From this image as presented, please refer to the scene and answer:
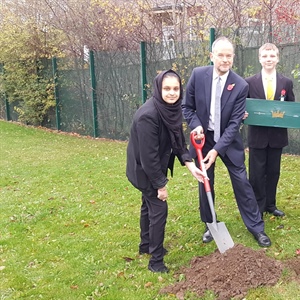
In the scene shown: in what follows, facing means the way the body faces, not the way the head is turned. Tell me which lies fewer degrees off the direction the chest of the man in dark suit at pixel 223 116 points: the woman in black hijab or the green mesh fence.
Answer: the woman in black hijab

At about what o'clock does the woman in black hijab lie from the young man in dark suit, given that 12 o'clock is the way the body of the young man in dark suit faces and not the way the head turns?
The woman in black hijab is roughly at 1 o'clock from the young man in dark suit.

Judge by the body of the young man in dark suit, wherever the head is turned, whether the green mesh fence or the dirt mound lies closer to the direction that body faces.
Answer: the dirt mound

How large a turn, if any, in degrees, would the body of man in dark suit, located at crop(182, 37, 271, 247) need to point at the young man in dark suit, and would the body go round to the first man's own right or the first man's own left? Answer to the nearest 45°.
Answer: approximately 135° to the first man's own left

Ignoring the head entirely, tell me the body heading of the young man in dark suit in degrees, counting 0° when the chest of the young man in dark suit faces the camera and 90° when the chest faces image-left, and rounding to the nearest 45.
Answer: approximately 0°

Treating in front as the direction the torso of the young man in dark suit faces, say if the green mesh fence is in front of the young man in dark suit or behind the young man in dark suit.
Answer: behind

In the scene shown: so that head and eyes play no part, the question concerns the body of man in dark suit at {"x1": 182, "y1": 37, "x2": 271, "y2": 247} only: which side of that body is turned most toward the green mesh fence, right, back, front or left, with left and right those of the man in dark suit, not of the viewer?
back

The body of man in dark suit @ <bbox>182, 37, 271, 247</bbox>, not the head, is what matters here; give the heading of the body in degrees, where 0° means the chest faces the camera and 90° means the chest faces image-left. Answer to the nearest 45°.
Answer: approximately 0°

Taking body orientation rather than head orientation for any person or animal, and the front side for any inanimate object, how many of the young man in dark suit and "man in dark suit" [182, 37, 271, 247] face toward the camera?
2
